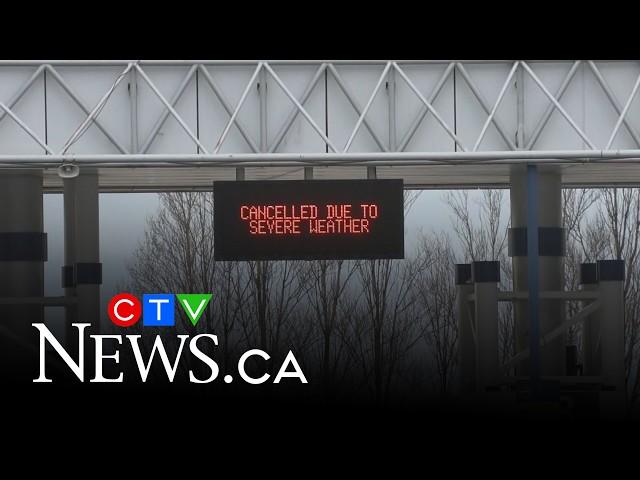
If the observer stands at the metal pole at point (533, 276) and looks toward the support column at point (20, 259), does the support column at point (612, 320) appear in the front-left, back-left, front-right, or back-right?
back-right

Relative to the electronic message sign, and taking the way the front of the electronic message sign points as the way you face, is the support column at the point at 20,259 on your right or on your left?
on your right

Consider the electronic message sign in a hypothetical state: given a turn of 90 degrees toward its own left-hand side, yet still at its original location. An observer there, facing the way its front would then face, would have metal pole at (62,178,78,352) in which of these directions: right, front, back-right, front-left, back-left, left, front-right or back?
back-left

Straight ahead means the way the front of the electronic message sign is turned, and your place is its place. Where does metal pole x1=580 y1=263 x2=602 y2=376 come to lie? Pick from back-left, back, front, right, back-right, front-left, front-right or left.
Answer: back-left

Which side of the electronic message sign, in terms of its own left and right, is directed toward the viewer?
front

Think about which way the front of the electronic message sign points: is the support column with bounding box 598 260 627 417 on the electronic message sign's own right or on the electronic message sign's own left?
on the electronic message sign's own left

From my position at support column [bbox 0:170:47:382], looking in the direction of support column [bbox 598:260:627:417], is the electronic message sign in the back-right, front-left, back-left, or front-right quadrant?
front-right

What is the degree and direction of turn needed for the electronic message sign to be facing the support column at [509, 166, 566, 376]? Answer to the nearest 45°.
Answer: approximately 135° to its left
